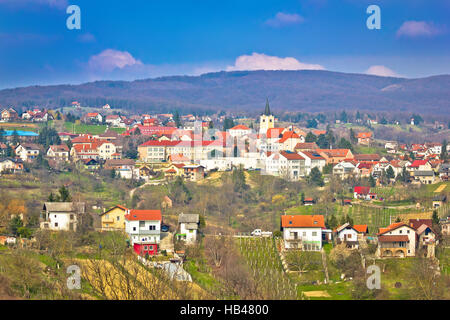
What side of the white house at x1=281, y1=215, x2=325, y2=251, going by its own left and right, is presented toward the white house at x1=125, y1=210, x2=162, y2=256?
right

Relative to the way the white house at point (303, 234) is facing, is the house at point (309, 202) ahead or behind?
behind

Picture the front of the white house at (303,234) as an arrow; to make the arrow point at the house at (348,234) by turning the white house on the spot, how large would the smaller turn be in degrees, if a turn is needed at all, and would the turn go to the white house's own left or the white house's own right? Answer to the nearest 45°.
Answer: approximately 90° to the white house's own left

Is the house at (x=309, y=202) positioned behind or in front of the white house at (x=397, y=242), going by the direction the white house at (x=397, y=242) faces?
behind

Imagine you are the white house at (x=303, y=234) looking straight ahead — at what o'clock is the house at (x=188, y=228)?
The house is roughly at 3 o'clock from the white house.

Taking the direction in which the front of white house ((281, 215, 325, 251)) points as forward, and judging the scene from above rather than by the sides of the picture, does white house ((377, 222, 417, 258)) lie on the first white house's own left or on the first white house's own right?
on the first white house's own left

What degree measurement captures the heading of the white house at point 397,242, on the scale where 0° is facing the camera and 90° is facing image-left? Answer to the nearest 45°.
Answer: approximately 0°

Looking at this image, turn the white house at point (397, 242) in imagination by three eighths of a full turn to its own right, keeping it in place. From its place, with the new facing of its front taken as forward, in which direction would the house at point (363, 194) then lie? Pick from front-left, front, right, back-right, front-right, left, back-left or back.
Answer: front-right

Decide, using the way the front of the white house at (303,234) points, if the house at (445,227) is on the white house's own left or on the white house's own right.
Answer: on the white house's own left

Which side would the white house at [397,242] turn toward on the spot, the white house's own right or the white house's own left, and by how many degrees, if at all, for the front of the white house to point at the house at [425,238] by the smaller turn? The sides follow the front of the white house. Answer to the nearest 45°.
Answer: approximately 135° to the white house's own left

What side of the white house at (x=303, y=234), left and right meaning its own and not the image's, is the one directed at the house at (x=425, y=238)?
left

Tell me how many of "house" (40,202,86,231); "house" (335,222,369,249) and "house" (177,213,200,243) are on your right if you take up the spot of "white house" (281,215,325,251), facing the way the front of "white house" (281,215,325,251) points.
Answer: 2
